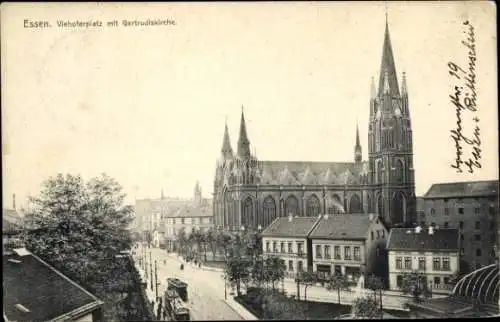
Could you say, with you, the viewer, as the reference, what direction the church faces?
facing to the right of the viewer

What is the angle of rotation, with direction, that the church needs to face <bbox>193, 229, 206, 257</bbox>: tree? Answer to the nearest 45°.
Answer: approximately 180°

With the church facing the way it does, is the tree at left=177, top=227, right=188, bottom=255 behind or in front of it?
behind

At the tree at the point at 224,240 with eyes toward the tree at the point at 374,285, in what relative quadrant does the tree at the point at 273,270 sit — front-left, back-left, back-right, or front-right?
front-right
